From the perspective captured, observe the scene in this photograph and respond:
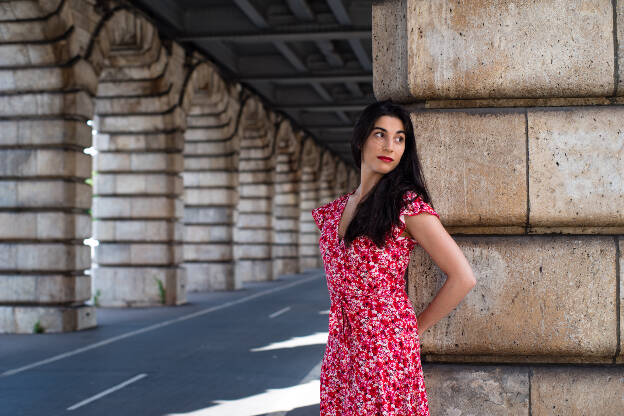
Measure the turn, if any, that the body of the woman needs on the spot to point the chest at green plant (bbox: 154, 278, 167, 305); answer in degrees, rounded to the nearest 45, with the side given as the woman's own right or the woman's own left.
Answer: approximately 135° to the woman's own right

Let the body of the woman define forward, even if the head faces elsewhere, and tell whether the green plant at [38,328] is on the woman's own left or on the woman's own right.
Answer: on the woman's own right

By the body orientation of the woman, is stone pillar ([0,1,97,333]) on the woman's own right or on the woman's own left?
on the woman's own right

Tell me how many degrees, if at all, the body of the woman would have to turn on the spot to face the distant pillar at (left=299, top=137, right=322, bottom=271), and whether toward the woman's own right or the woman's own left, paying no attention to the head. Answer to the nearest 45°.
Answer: approximately 135° to the woman's own right

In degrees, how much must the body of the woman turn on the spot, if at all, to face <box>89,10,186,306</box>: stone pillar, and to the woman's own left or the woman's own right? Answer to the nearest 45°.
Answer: approximately 135° to the woman's own right

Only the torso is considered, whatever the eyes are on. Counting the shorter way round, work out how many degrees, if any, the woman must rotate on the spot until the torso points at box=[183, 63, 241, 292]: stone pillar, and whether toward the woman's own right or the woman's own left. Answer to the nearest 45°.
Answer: approximately 135° to the woman's own right

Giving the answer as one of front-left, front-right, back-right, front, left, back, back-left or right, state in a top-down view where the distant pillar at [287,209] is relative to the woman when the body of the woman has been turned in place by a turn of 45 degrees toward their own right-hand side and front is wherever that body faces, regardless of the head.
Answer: right

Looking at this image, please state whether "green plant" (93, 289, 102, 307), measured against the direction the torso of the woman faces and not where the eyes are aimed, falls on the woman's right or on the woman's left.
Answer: on the woman's right

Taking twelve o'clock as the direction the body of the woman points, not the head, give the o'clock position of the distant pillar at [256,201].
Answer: The distant pillar is roughly at 4 o'clock from the woman.

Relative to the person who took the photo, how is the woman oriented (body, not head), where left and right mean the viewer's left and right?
facing the viewer and to the left of the viewer
